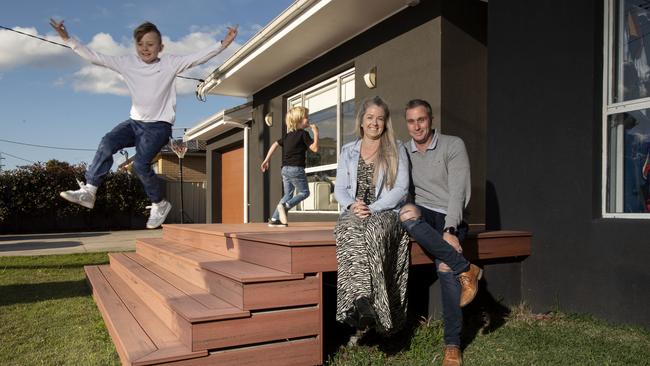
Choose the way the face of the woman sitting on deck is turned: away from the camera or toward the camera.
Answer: toward the camera

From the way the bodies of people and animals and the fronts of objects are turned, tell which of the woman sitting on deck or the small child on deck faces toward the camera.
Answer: the woman sitting on deck

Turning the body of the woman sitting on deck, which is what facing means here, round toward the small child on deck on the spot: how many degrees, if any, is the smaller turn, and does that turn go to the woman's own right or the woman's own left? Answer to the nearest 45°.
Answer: approximately 180°

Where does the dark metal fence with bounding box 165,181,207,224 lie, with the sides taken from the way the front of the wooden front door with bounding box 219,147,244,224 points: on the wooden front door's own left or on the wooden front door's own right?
on the wooden front door's own right

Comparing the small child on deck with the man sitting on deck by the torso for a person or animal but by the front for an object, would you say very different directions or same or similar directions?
very different directions

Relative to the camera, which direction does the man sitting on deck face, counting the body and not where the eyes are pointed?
toward the camera

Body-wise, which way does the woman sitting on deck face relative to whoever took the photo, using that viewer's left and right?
facing the viewer

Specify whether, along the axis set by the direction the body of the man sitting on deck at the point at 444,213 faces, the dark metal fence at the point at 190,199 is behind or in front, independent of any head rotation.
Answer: behind

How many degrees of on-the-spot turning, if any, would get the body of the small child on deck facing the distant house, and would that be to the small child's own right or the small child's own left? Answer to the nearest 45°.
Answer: approximately 45° to the small child's own left

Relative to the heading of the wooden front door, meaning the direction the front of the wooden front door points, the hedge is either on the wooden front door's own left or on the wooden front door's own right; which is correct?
on the wooden front door's own right

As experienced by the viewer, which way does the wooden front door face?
facing the viewer and to the left of the viewer

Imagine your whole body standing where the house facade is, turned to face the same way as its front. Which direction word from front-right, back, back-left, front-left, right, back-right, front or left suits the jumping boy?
front

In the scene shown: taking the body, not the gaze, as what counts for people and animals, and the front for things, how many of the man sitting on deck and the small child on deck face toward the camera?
1

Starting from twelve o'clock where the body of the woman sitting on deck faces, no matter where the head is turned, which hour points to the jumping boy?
The jumping boy is roughly at 2 o'clock from the woman sitting on deck.

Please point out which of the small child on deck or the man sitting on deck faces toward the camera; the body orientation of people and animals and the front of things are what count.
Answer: the man sitting on deck

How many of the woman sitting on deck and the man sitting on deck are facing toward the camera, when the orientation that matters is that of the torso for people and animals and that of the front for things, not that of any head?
2

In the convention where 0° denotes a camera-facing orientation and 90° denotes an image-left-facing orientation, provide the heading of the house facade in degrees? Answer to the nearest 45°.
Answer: approximately 45°
